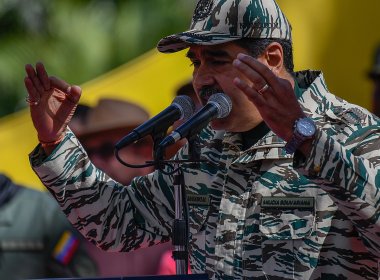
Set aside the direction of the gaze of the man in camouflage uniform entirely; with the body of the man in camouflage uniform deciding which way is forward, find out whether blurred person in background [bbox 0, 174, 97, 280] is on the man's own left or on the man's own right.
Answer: on the man's own right

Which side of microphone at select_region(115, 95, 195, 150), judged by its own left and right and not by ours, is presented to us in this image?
right

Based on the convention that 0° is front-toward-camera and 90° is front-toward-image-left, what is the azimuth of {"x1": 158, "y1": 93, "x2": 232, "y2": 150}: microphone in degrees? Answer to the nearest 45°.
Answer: approximately 270°
